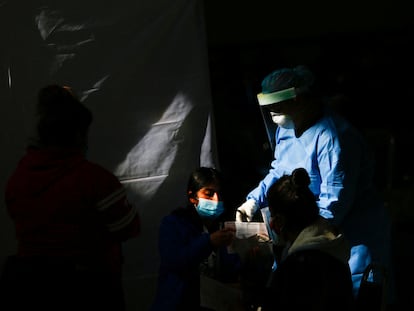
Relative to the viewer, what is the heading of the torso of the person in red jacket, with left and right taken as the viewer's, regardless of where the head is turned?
facing away from the viewer and to the right of the viewer

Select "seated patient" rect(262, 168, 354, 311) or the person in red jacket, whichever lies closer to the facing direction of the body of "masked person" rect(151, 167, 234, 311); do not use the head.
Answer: the seated patient

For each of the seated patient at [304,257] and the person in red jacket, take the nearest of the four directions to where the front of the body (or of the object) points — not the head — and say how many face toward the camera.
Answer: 0

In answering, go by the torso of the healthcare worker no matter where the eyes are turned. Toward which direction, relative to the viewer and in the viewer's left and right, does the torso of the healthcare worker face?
facing the viewer and to the left of the viewer

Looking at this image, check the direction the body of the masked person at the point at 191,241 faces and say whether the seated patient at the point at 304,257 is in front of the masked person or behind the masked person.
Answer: in front

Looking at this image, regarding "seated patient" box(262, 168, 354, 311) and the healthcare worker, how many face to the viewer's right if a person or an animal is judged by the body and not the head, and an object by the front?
0

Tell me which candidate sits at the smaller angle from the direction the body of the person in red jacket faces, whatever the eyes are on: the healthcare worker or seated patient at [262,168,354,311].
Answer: the healthcare worker

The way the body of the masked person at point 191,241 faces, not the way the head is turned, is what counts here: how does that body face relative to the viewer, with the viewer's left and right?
facing the viewer and to the right of the viewer

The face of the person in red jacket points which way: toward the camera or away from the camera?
away from the camera

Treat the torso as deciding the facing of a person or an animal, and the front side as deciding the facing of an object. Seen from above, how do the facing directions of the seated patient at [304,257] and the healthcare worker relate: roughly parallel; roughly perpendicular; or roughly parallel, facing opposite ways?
roughly perpendicular

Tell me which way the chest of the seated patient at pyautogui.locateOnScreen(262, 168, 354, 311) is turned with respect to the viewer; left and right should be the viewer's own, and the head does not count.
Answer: facing away from the viewer and to the left of the viewer

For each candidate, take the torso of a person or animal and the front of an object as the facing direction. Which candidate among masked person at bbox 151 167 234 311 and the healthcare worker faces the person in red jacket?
the healthcare worker

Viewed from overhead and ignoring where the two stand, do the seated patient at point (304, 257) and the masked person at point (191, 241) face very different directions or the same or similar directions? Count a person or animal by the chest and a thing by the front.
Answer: very different directions

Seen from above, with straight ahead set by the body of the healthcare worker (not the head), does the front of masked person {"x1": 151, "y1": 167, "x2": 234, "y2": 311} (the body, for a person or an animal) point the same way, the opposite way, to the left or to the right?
to the left

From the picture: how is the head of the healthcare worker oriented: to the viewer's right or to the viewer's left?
to the viewer's left

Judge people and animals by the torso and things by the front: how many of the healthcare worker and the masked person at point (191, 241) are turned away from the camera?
0

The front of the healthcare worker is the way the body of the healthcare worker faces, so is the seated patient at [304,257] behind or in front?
in front

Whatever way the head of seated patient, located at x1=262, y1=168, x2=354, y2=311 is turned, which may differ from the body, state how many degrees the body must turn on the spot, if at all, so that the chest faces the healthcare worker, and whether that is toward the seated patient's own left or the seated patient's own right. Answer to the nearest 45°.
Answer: approximately 45° to the seated patient's own right
